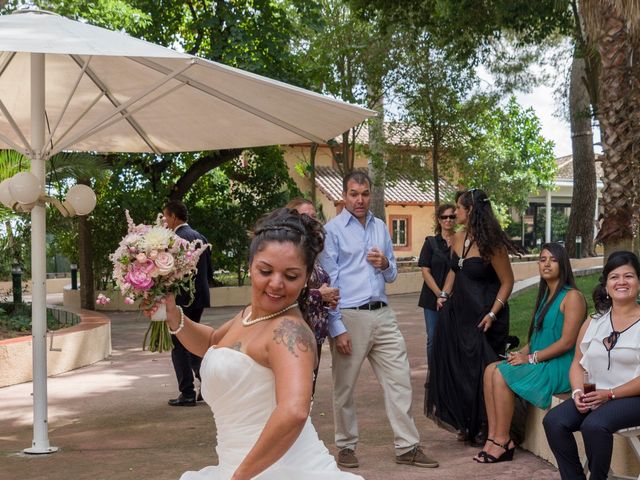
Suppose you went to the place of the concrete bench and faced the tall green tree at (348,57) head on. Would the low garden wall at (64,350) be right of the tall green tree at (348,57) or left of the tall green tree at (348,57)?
left

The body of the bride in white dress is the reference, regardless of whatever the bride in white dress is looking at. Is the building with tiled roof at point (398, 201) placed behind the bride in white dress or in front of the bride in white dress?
behind

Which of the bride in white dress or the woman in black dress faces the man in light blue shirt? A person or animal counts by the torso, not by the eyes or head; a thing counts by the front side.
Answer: the woman in black dress

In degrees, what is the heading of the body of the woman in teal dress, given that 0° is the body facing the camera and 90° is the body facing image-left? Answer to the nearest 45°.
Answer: approximately 45°

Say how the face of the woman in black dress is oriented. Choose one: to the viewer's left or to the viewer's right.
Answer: to the viewer's left
